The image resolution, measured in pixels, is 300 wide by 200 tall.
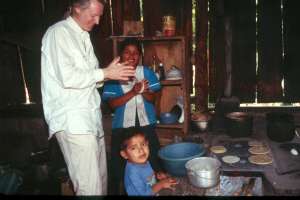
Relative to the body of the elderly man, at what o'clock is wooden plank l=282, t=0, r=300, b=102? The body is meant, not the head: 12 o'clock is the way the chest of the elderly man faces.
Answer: The wooden plank is roughly at 11 o'clock from the elderly man.

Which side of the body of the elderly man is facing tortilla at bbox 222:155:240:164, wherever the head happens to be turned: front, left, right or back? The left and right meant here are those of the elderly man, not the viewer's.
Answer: front

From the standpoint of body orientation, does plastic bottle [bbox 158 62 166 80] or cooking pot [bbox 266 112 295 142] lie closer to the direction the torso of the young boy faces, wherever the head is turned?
the cooking pot

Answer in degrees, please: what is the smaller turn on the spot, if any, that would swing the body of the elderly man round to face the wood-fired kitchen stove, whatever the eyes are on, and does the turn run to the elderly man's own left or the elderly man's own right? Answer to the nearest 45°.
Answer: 0° — they already face it

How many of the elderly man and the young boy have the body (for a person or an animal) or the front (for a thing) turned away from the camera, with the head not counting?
0

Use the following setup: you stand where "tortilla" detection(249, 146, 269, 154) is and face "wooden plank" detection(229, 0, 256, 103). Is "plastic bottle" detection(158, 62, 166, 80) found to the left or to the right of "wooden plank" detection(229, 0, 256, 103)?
left

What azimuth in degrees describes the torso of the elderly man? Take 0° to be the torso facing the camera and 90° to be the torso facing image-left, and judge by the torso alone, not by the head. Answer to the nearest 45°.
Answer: approximately 270°

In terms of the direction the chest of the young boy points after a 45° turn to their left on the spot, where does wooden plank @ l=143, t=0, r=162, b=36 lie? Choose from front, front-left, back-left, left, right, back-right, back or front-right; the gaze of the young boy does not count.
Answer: left

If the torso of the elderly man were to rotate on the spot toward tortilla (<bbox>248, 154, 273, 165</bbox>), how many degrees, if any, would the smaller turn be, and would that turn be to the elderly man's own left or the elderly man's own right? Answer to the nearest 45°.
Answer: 0° — they already face it

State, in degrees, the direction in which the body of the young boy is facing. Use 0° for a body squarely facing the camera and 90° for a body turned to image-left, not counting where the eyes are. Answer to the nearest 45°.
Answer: approximately 315°

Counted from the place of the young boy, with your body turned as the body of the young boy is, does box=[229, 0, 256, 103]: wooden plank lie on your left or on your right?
on your left

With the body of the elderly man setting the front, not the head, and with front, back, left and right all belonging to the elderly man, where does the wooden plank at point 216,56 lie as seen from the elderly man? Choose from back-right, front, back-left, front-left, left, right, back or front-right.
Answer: front-left

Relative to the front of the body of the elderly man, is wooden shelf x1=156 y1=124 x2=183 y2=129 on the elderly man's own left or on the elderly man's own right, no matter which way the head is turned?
on the elderly man's own left
